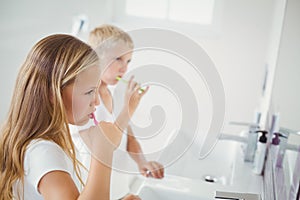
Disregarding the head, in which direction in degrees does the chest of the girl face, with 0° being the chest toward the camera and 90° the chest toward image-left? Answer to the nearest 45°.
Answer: approximately 270°

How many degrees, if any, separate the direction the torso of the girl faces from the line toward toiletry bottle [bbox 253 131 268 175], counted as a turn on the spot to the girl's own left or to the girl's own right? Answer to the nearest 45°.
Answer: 0° — they already face it

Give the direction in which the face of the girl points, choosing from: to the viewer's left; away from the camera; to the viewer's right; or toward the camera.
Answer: to the viewer's right
